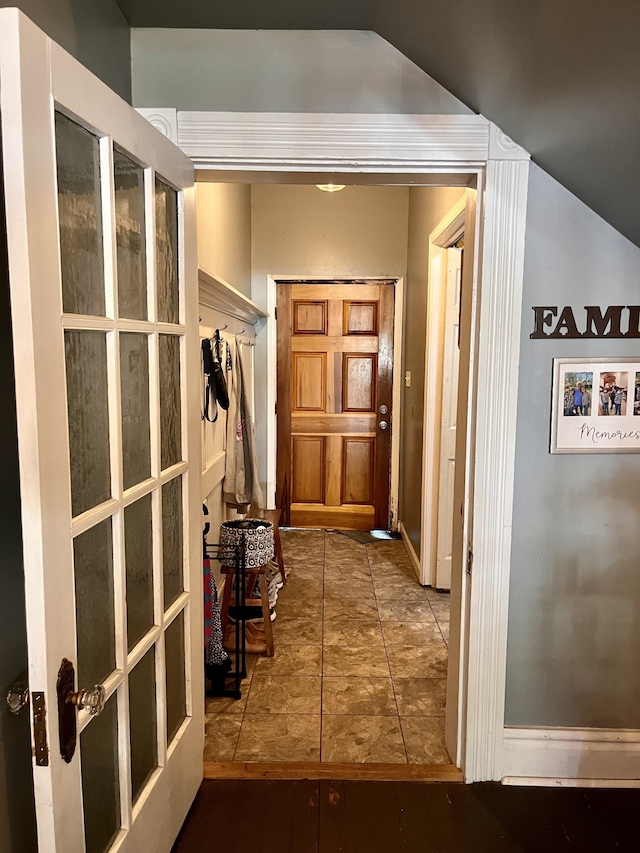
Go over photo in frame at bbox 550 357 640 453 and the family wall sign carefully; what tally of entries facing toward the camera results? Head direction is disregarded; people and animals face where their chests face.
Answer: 2

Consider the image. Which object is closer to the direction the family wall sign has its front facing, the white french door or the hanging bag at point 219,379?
the white french door

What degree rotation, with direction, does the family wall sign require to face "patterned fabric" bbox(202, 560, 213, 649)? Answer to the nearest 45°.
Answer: approximately 90° to its right

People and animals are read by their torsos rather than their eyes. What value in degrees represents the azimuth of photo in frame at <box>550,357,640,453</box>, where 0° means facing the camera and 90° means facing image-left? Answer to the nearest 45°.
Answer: approximately 0°

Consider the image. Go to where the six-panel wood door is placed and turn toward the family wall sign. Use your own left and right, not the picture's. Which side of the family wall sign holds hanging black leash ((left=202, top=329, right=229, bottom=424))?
right

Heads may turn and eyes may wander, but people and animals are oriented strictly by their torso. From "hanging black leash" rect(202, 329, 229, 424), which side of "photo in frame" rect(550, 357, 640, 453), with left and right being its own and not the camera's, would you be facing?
right

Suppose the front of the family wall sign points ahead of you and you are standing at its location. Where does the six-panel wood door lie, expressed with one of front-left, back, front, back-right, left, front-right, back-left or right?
back-right
